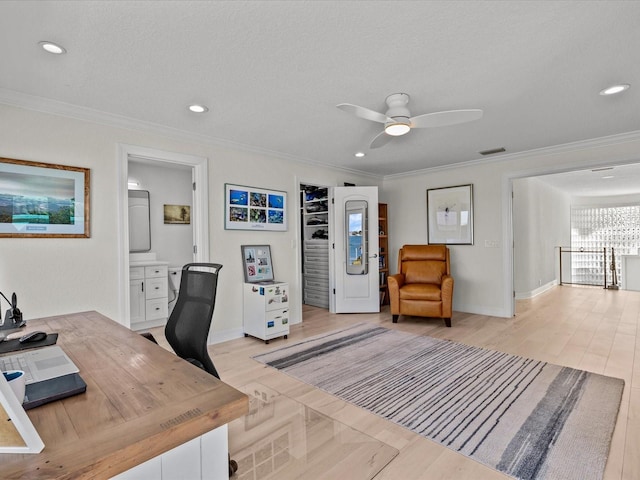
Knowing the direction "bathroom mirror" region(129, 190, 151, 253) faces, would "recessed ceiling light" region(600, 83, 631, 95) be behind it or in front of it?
in front

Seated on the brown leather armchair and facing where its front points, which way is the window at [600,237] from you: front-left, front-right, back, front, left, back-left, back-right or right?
back-left

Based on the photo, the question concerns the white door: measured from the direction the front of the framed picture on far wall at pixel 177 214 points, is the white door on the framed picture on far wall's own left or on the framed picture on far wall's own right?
on the framed picture on far wall's own left

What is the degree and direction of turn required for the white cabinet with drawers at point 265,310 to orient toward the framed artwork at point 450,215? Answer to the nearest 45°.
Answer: approximately 45° to its left

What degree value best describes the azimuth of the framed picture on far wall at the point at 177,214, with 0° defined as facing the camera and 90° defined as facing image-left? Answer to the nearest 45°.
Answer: approximately 0°

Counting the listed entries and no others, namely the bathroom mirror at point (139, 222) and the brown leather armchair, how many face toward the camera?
2

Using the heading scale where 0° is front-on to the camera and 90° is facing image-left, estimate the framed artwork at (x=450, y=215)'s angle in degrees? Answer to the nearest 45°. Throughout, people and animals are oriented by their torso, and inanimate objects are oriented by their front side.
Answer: approximately 45°

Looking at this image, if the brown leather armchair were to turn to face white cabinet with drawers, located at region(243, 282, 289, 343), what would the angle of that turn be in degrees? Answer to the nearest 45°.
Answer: approximately 45° to its right

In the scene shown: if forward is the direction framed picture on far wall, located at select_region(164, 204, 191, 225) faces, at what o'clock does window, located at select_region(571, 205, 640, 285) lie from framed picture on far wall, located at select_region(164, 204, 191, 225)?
The window is roughly at 9 o'clock from the framed picture on far wall.

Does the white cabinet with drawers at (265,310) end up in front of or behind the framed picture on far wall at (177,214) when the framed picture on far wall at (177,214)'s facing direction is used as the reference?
in front
